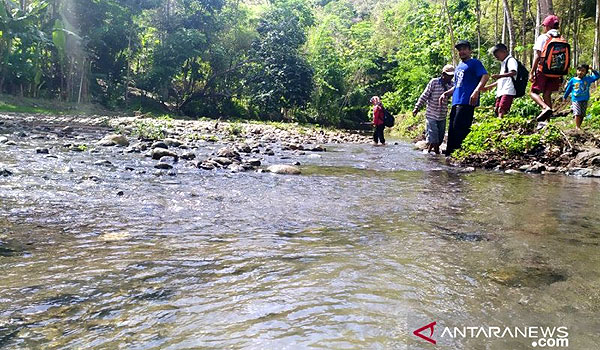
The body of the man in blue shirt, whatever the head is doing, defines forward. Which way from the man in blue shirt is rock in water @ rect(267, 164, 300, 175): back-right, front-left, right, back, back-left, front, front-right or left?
front

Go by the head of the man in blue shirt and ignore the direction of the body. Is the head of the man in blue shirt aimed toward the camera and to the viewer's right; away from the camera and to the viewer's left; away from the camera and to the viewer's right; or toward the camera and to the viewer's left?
toward the camera and to the viewer's left

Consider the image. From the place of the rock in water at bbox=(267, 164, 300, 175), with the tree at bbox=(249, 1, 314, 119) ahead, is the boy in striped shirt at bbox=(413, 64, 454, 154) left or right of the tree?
right

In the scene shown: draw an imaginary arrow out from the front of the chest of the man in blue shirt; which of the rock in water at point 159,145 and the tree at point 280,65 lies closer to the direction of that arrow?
the rock in water

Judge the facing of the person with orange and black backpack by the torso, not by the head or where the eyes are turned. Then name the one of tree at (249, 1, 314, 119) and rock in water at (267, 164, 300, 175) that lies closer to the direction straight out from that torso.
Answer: the tree

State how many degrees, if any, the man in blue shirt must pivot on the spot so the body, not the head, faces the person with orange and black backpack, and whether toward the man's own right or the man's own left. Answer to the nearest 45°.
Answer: approximately 135° to the man's own left

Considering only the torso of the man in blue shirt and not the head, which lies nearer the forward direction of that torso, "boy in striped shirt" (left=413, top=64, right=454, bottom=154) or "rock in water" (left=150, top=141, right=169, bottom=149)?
the rock in water

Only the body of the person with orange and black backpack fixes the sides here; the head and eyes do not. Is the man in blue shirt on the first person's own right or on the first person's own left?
on the first person's own left

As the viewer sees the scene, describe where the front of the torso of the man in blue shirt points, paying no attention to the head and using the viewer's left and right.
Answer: facing the viewer and to the left of the viewer

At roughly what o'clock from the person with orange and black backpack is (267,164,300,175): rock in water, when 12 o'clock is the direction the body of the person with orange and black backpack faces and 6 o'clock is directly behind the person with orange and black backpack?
The rock in water is roughly at 9 o'clock from the person with orange and black backpack.

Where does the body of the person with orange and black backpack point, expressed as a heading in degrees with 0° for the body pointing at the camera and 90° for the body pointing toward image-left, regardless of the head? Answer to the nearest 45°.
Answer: approximately 135°
